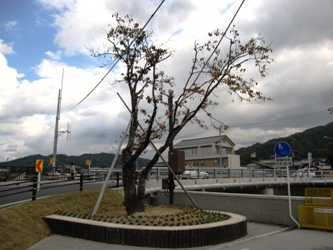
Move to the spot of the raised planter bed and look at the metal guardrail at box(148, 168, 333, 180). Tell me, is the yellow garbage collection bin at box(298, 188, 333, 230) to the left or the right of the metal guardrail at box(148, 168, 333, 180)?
right

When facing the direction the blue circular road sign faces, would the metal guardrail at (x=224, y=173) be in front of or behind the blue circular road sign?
behind

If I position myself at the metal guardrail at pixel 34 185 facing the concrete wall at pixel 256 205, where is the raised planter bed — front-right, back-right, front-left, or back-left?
front-right

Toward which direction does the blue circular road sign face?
toward the camera

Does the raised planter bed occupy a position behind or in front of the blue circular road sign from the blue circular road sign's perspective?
in front

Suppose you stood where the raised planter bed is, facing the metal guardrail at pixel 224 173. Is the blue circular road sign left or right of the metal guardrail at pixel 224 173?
right

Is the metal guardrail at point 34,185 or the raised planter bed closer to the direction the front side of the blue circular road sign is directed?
the raised planter bed

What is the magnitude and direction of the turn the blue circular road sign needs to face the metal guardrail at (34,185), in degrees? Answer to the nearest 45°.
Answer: approximately 90° to its right
